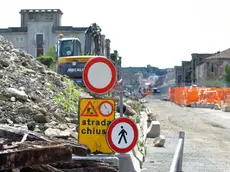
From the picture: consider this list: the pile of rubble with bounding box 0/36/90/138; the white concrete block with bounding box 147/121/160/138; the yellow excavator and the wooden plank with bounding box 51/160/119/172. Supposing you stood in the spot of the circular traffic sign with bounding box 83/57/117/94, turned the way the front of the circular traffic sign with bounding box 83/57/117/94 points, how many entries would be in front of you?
1

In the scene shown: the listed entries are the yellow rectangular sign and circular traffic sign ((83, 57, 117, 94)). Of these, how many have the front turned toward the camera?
2

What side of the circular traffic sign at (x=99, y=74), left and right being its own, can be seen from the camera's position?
front

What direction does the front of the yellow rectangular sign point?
toward the camera

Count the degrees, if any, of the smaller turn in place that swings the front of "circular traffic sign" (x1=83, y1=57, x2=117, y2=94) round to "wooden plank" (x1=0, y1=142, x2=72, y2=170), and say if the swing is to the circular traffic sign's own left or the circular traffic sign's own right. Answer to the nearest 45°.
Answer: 0° — it already faces it

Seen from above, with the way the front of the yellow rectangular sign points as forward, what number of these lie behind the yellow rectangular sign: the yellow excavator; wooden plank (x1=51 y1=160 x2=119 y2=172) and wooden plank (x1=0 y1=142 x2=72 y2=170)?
1

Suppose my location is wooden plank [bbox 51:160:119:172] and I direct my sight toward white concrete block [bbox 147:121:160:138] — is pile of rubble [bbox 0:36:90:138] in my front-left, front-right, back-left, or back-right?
front-left

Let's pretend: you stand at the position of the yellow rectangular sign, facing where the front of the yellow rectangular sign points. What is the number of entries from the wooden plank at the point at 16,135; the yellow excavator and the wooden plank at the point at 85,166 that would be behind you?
1

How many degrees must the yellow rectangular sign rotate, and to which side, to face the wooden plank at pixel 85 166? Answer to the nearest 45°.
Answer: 0° — it already faces it

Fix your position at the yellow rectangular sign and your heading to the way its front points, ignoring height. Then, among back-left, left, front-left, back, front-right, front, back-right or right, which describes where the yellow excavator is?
back

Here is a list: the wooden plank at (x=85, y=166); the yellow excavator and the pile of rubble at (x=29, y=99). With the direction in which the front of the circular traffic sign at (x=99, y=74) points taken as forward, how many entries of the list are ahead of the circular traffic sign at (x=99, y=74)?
1

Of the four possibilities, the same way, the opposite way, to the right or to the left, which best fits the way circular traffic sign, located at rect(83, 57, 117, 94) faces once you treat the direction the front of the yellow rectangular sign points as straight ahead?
the same way

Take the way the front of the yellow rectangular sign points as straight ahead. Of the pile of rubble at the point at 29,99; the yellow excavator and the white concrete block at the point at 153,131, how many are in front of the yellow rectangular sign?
0

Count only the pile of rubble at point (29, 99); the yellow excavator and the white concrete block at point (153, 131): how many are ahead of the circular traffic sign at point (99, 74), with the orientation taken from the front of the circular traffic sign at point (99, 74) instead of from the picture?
0

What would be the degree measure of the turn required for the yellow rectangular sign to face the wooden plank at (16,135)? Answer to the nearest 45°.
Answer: approximately 45° to its right

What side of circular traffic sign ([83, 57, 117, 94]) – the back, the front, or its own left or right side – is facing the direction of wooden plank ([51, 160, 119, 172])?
front
